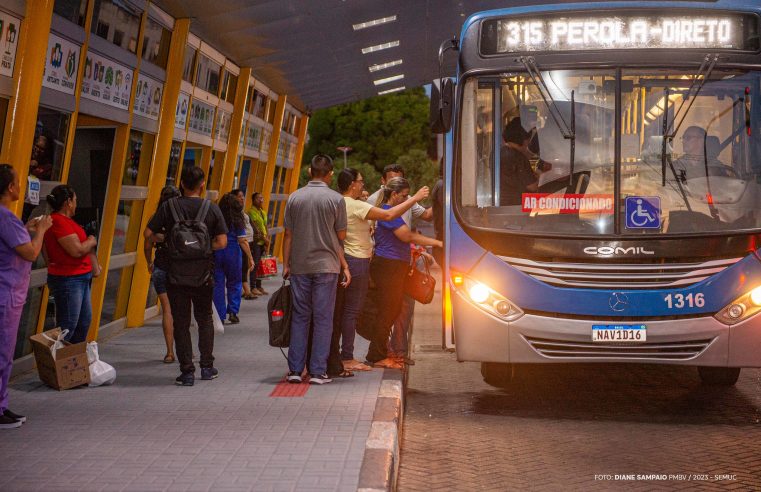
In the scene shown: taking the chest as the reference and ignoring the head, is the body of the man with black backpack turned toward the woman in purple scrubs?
no

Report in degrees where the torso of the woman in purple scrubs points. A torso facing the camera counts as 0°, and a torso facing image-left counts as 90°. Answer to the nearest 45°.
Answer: approximately 270°

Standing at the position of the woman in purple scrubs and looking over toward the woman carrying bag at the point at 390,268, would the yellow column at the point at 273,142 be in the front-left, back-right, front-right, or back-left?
front-left

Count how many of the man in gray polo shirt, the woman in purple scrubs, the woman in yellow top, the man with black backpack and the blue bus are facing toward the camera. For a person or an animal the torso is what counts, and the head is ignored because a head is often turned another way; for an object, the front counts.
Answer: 1

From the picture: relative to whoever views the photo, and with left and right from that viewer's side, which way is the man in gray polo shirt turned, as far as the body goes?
facing away from the viewer

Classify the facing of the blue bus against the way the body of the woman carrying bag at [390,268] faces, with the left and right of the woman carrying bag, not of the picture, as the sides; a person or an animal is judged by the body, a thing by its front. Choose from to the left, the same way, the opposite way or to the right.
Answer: to the right

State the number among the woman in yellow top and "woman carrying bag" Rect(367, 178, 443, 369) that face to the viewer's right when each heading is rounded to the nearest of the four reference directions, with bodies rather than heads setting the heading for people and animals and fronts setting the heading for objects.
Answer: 2

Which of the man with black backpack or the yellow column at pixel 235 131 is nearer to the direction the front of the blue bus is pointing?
the man with black backpack

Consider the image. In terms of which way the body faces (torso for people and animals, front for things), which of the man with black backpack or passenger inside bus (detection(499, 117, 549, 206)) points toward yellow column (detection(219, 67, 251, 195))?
the man with black backpack

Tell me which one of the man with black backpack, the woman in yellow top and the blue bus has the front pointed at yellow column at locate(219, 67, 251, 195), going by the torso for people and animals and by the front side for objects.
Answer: the man with black backpack

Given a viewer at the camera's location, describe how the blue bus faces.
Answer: facing the viewer

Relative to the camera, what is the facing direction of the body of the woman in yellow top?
to the viewer's right

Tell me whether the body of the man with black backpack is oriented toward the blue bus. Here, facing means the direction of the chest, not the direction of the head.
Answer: no

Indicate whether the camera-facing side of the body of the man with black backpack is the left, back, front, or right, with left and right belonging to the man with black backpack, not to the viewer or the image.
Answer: back
